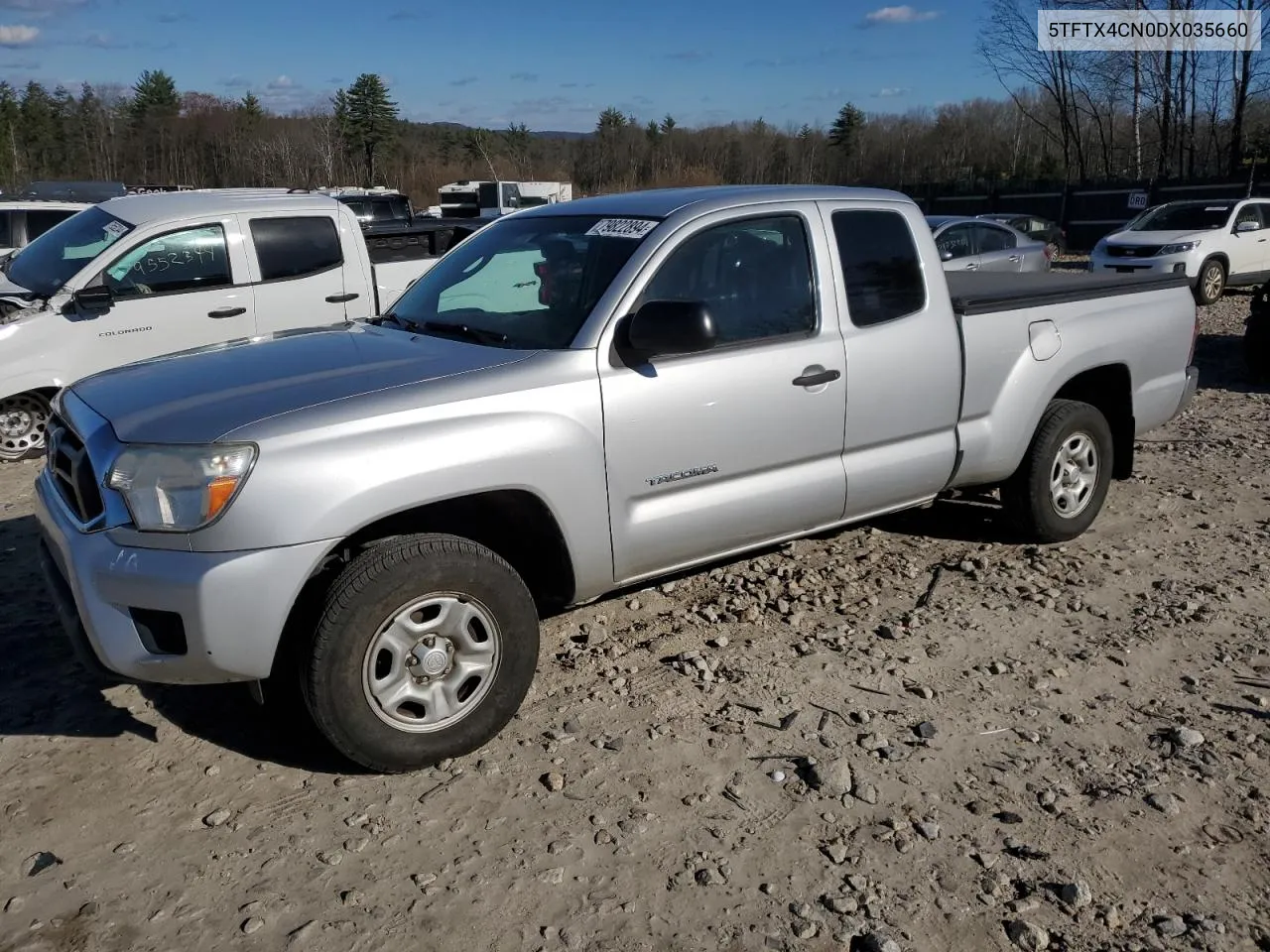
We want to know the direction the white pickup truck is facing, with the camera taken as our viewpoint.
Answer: facing the viewer and to the left of the viewer

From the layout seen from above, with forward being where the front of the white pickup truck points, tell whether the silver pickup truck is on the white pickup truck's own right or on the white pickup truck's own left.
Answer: on the white pickup truck's own left

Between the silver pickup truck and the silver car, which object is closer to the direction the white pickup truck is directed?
the silver pickup truck

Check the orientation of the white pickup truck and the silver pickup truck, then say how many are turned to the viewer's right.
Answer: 0

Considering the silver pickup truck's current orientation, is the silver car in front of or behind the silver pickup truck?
behind

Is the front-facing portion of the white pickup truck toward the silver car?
no

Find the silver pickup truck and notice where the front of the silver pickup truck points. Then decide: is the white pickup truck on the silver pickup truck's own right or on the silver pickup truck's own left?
on the silver pickup truck's own right

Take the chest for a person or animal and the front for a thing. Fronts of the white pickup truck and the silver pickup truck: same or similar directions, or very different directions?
same or similar directions
